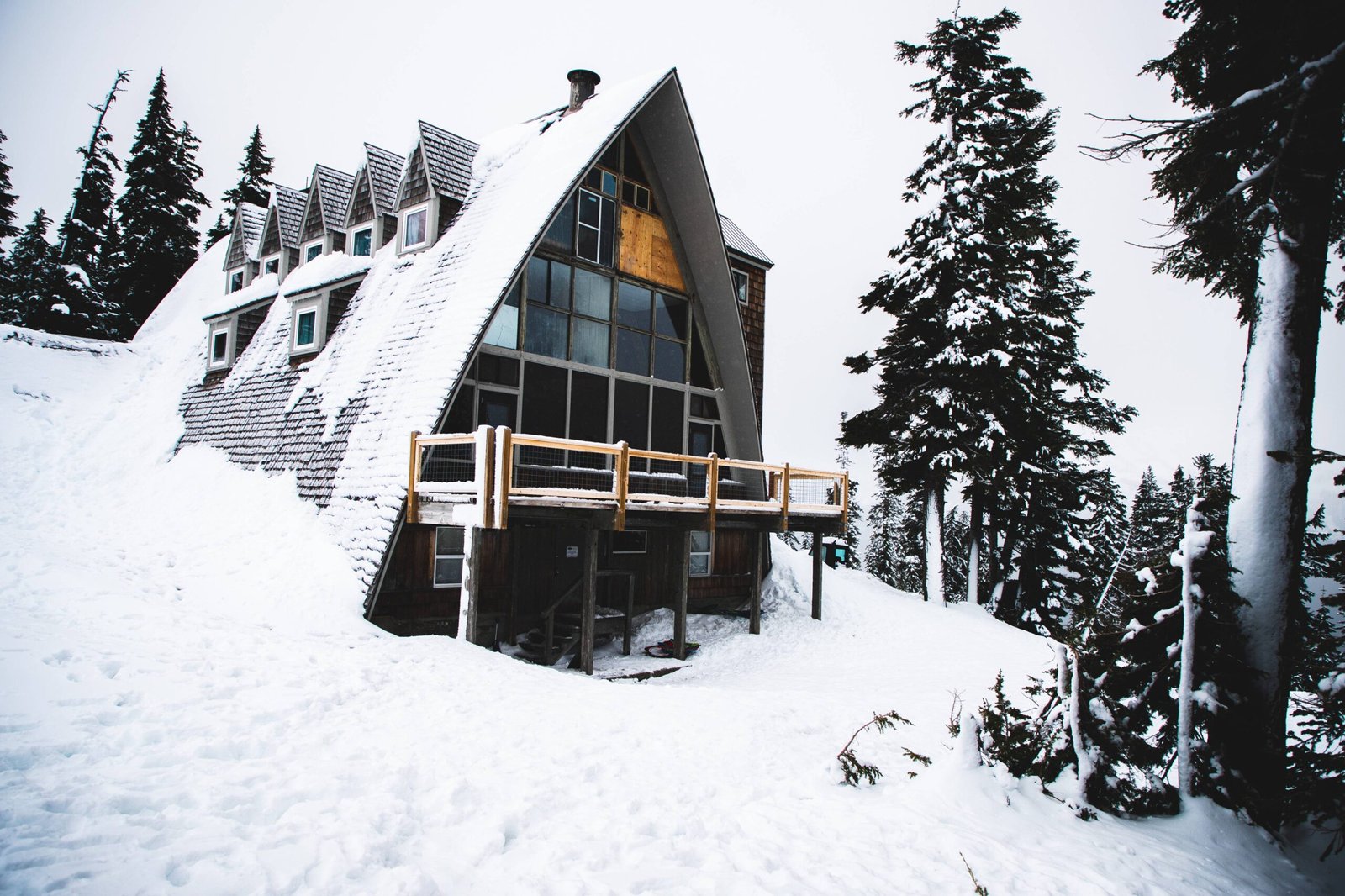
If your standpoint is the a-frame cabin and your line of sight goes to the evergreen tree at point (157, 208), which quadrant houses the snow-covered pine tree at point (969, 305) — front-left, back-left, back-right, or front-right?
back-right

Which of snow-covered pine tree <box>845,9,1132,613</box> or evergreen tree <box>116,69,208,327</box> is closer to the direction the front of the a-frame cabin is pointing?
the snow-covered pine tree

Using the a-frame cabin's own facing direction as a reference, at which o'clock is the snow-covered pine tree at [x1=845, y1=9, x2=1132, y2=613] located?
The snow-covered pine tree is roughly at 10 o'clock from the a-frame cabin.

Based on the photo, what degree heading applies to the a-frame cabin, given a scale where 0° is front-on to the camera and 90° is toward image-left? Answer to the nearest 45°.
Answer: approximately 315°

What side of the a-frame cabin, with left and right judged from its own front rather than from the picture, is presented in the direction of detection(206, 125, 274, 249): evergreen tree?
back

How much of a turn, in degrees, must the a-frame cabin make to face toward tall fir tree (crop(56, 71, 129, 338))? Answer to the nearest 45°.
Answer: approximately 180°

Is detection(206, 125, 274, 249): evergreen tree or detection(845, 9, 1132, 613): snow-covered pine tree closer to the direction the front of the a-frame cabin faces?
the snow-covered pine tree

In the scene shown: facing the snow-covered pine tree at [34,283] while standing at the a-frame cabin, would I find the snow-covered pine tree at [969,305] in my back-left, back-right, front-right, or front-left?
back-right

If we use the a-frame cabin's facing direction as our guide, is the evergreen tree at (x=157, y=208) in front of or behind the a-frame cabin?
behind

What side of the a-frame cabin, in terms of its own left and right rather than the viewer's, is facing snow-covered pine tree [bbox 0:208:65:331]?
back
